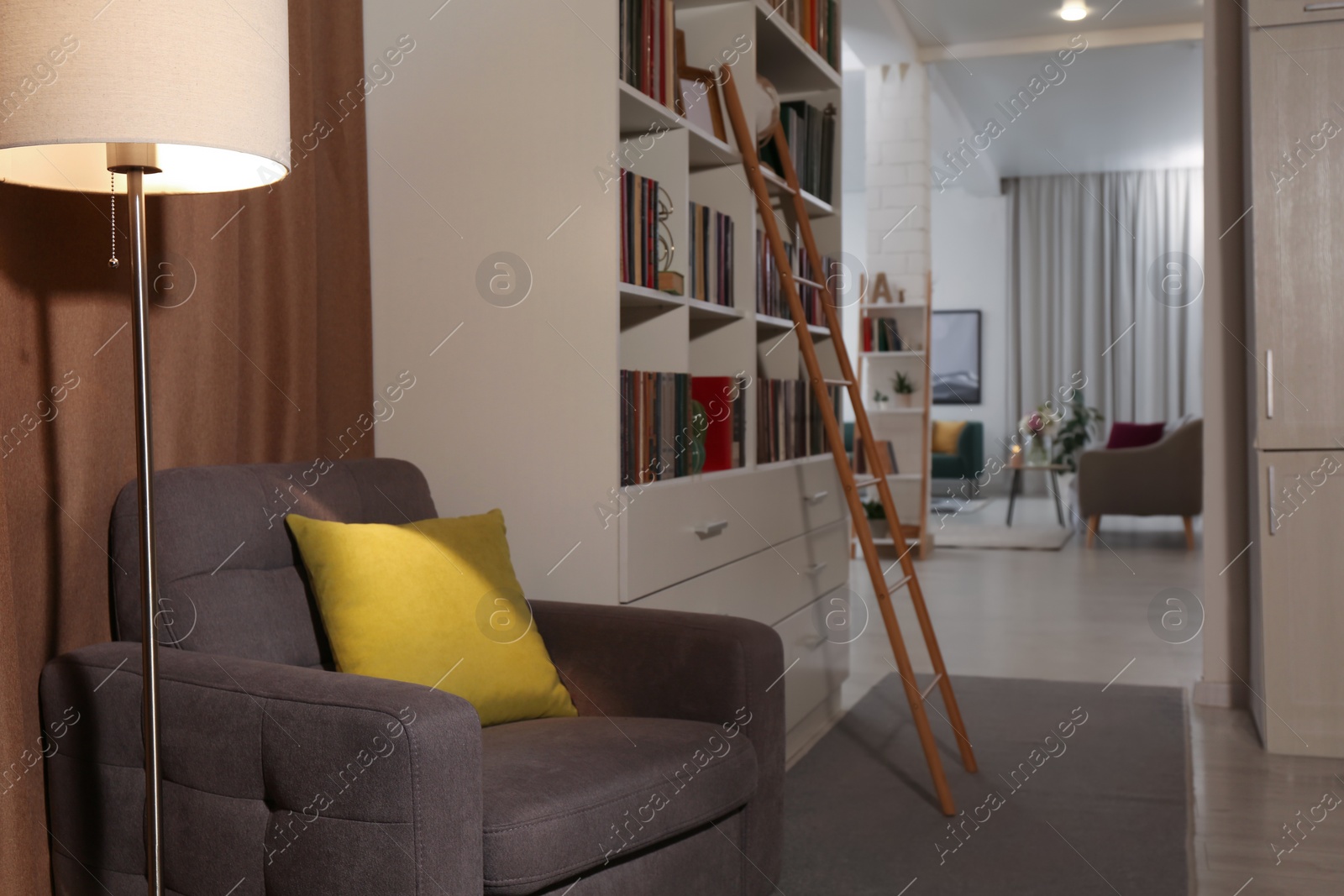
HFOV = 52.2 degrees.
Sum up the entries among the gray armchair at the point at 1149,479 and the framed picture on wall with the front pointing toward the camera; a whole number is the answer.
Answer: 1

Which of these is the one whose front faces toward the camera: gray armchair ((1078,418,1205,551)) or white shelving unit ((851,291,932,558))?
the white shelving unit

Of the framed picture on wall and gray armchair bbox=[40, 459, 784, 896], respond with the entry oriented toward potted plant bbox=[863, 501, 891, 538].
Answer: the framed picture on wall

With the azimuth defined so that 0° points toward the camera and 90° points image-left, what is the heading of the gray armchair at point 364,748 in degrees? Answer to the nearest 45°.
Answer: approximately 315°

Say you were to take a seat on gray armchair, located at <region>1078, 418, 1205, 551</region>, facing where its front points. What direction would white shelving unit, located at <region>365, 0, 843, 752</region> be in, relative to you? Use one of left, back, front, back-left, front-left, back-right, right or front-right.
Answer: left

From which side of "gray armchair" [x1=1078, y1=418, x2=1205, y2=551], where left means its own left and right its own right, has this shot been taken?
left

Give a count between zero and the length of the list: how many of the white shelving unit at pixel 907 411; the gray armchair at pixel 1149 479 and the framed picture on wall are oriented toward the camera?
2

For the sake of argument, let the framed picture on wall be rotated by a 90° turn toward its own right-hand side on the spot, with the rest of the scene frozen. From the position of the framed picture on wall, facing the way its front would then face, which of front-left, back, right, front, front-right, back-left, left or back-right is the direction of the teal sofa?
left

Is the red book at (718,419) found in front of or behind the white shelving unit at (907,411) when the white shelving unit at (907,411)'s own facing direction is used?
in front

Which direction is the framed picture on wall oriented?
toward the camera

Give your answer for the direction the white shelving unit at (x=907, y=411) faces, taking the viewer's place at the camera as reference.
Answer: facing the viewer

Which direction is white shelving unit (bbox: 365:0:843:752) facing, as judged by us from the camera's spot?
facing the viewer and to the right of the viewer

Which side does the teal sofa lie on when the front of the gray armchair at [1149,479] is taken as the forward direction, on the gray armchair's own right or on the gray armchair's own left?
on the gray armchair's own right

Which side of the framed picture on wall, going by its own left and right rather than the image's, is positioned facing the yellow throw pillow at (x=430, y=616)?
front
